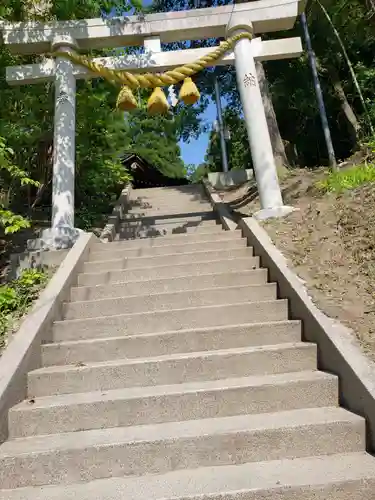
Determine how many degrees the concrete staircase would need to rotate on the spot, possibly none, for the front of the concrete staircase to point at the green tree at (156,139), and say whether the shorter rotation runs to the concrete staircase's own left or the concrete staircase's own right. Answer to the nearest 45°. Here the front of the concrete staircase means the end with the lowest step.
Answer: approximately 180°

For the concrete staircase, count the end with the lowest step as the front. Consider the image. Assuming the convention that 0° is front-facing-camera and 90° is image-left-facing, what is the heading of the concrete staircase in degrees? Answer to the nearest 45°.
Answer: approximately 0°

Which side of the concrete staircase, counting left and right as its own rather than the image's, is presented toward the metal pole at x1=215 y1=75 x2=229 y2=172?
back

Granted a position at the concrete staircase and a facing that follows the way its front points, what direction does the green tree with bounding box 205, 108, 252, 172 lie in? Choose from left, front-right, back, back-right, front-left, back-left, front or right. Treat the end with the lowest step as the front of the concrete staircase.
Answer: back
